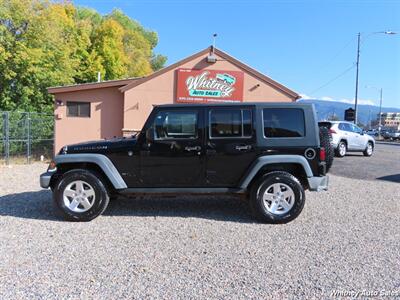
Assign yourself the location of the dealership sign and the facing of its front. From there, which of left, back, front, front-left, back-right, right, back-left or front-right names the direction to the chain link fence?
right

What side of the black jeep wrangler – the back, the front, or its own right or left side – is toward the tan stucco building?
right

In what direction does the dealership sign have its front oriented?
toward the camera

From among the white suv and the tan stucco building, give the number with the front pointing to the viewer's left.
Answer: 0

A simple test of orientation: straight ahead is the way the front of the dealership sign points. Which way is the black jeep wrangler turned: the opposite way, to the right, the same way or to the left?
to the right

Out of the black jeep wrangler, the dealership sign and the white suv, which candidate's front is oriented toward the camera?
the dealership sign

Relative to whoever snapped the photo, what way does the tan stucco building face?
facing the viewer

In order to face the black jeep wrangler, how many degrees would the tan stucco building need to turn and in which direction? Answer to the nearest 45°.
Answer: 0° — it already faces it

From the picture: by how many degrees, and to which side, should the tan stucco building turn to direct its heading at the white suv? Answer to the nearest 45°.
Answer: approximately 90° to its left

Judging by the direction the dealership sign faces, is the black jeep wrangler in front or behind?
in front

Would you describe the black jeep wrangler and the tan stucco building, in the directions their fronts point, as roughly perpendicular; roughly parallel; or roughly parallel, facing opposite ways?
roughly perpendicular

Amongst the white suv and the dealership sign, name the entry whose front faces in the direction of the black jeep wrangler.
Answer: the dealership sign

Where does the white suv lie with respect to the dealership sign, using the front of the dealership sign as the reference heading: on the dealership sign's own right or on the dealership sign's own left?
on the dealership sign's own left

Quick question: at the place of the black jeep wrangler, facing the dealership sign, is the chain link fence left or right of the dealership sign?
left

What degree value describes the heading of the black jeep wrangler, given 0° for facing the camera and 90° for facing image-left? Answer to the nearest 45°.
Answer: approximately 90°
